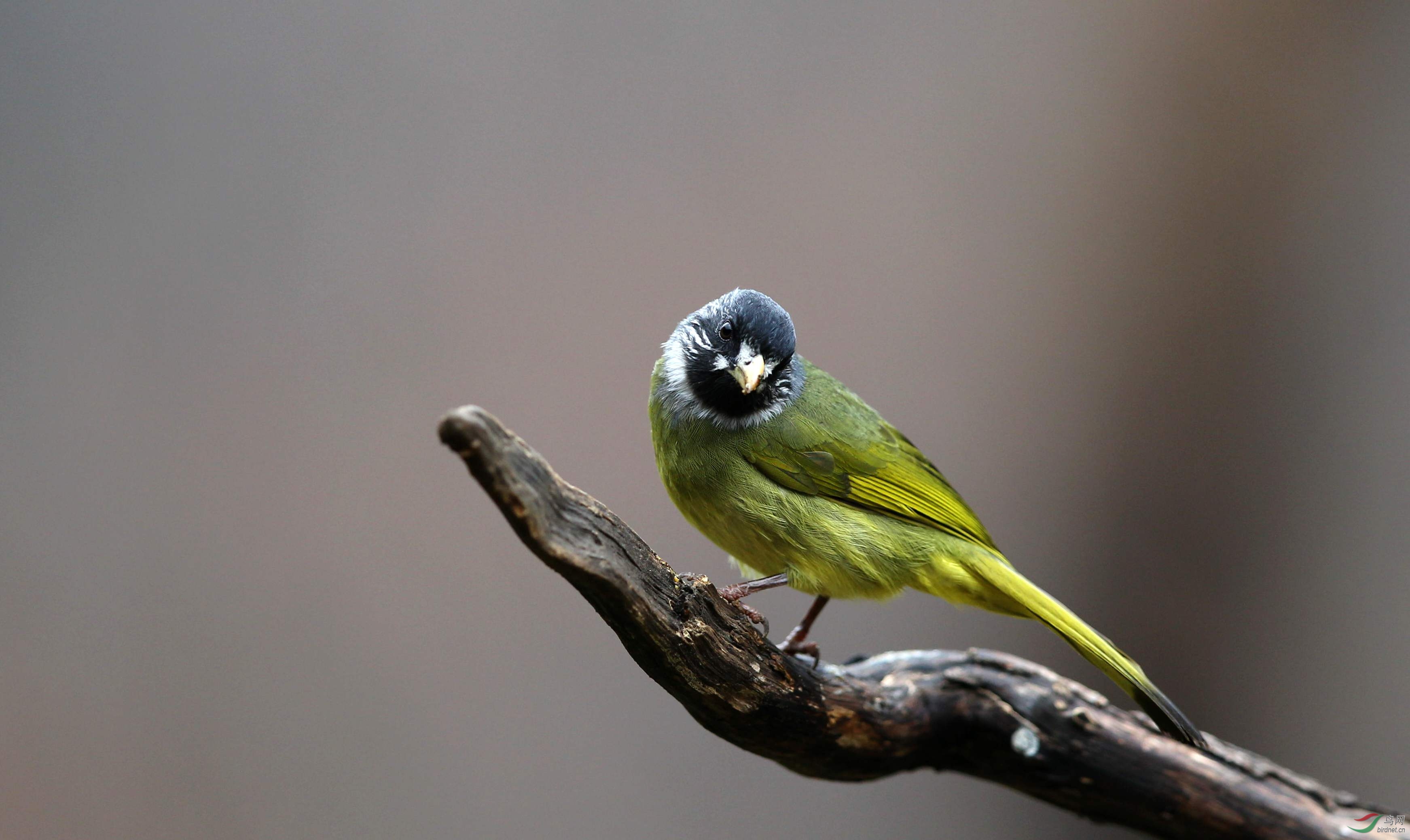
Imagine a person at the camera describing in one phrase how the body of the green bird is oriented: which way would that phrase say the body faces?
to the viewer's left
